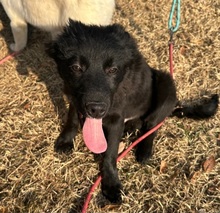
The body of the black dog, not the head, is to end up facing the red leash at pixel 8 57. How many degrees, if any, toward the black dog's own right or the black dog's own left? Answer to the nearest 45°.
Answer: approximately 90° to the black dog's own right

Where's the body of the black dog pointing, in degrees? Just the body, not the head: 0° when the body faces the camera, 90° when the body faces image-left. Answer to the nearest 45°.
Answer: approximately 45°

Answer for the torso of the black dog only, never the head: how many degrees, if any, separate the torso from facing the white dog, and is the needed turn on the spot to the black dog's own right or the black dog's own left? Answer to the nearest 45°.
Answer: approximately 90° to the black dog's own right
